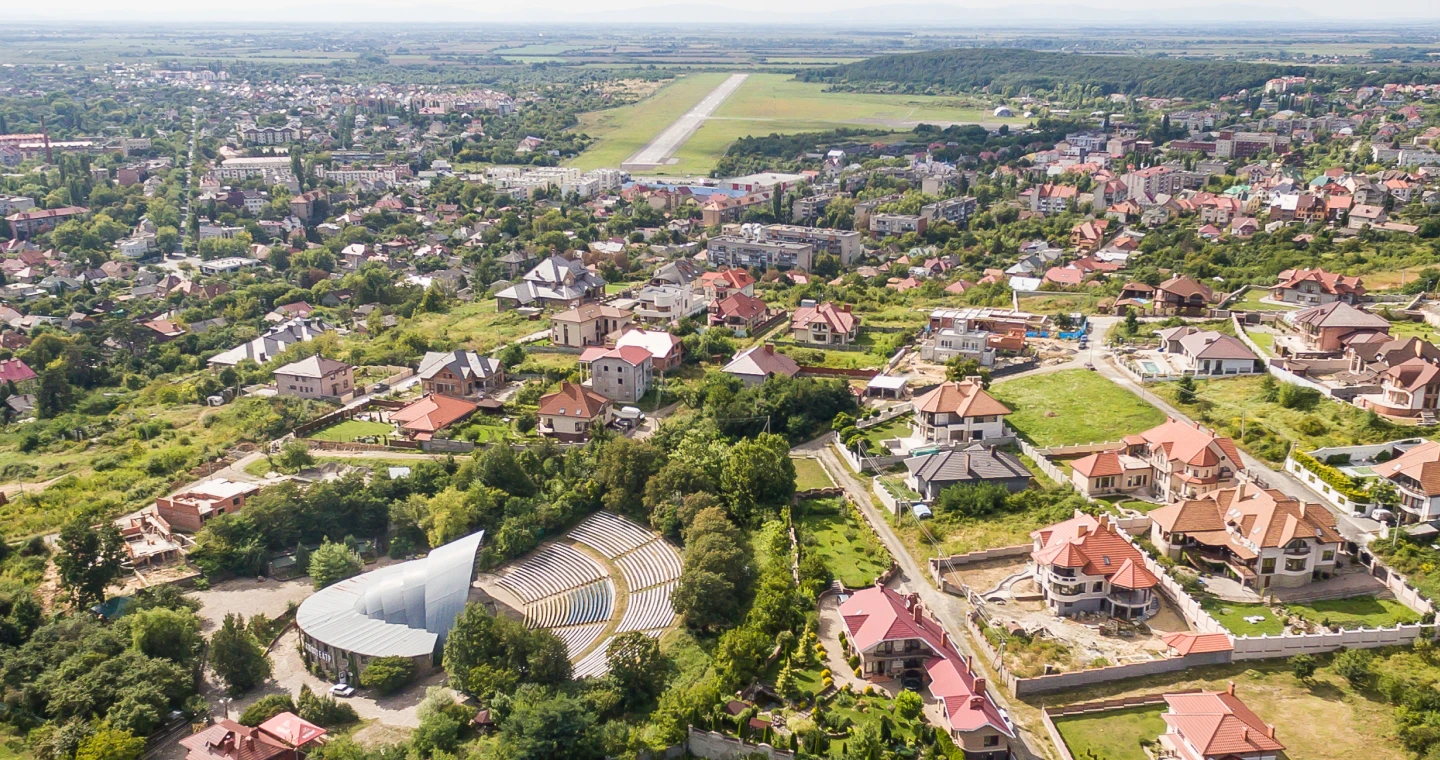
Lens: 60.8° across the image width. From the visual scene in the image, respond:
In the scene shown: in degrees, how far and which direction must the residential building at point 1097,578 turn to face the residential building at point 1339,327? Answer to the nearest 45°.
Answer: approximately 180°

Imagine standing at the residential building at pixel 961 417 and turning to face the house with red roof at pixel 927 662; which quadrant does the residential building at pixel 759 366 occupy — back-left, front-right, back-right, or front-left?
back-right

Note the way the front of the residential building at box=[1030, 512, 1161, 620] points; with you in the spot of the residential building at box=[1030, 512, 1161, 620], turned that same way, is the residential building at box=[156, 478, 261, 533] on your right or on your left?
on your right

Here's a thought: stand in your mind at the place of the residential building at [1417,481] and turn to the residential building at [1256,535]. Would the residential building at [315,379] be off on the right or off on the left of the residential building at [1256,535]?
right

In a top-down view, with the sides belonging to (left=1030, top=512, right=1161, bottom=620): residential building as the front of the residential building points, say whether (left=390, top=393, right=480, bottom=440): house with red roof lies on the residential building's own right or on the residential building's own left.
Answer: on the residential building's own right

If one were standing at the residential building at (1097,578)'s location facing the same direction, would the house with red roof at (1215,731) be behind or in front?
in front

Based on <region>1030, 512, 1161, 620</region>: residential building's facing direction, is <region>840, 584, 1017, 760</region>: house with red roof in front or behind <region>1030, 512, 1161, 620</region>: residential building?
in front

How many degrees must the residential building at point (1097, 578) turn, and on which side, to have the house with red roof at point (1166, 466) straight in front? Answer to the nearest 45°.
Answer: approximately 180°

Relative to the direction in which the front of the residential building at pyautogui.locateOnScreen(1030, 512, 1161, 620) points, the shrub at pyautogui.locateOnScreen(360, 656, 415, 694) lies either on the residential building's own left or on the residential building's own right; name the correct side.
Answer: on the residential building's own right

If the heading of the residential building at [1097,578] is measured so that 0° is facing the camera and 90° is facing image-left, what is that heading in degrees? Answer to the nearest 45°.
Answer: approximately 0°

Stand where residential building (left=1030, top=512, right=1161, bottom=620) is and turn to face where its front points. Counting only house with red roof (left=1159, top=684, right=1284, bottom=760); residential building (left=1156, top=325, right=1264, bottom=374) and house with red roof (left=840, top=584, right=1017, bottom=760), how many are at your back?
1

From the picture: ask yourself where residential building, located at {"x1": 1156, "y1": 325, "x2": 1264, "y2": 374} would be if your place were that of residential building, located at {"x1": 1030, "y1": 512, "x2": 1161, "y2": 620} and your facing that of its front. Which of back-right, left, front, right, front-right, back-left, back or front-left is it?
back

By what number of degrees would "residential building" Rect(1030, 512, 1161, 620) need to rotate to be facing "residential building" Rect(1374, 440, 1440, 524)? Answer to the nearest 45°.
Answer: approximately 135° to its left

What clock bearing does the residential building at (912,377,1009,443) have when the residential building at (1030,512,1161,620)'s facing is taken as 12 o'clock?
the residential building at (912,377,1009,443) is roughly at 5 o'clock from the residential building at (1030,512,1161,620).
